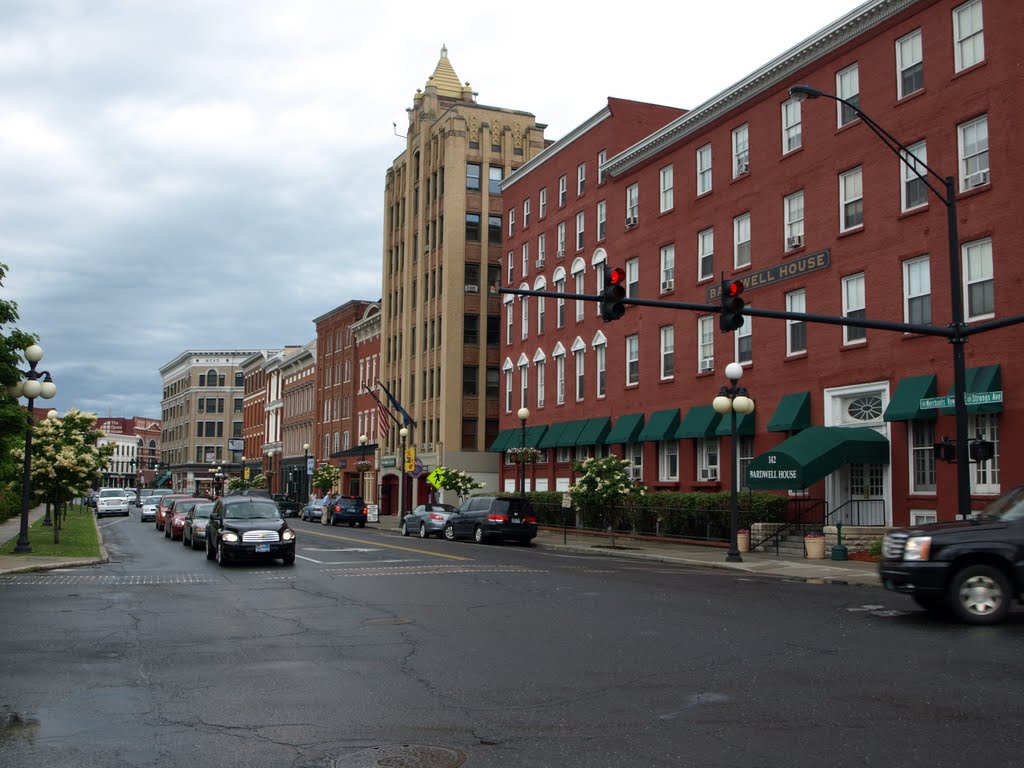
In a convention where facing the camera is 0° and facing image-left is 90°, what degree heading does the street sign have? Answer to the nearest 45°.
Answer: approximately 0°

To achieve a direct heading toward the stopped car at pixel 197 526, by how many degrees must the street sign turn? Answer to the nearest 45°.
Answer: approximately 90° to its right

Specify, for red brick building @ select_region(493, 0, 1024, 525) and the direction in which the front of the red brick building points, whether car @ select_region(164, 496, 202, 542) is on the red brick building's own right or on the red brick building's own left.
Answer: on the red brick building's own right

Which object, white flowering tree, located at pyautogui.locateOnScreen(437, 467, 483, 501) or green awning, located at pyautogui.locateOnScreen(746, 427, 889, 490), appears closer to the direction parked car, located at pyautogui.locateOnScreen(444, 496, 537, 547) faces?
the white flowering tree

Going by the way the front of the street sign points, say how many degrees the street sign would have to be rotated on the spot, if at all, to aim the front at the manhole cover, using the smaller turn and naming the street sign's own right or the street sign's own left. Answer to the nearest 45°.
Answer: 0° — it already faces it

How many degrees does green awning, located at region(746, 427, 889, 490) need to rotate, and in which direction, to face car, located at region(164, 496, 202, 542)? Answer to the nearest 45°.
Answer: approximately 45° to its right

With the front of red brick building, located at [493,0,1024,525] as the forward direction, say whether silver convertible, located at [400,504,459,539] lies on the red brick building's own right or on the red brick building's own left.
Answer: on the red brick building's own right

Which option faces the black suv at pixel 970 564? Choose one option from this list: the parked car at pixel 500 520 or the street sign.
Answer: the street sign

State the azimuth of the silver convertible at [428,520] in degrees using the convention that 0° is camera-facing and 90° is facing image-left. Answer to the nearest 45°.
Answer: approximately 135°

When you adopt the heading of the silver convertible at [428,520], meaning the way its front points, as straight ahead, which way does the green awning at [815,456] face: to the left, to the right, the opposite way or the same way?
to the left

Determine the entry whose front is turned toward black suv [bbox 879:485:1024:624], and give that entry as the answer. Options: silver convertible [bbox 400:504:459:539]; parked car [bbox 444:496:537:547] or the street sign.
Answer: the street sign

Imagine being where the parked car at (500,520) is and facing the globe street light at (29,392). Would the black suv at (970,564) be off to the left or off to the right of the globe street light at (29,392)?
left

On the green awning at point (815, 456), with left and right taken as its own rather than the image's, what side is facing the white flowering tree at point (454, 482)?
right
